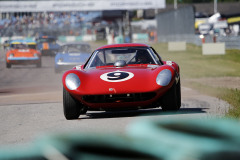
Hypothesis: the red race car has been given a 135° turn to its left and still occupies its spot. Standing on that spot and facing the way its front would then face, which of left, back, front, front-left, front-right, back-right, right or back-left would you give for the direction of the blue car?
front-left

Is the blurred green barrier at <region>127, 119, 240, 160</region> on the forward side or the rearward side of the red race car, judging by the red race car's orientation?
on the forward side

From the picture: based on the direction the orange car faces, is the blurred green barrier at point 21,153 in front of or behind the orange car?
in front

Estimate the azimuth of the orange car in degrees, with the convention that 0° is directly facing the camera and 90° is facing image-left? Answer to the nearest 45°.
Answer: approximately 0°

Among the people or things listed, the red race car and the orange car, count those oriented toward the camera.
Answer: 2

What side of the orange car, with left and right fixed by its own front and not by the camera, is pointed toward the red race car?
front

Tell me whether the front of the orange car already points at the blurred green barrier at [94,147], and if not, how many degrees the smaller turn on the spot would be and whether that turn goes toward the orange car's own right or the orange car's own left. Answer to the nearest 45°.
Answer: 0° — it already faces it

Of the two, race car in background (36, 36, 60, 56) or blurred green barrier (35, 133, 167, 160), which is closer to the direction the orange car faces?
the blurred green barrier

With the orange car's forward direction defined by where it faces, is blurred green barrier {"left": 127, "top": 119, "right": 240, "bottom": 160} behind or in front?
in front

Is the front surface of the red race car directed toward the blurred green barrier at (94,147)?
yes
